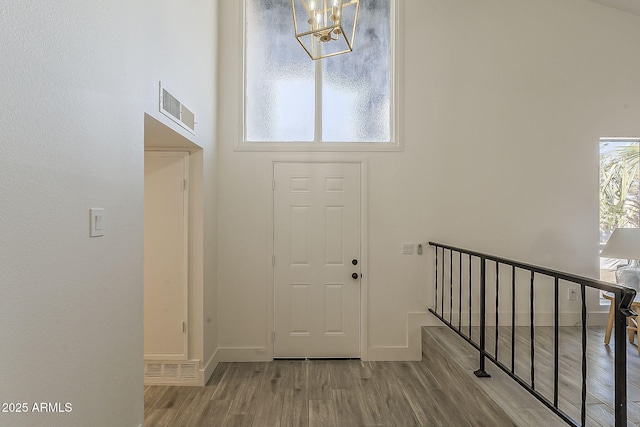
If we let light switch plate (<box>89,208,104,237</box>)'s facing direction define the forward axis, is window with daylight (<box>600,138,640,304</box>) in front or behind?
in front

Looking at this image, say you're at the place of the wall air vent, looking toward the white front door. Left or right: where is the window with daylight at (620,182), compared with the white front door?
right

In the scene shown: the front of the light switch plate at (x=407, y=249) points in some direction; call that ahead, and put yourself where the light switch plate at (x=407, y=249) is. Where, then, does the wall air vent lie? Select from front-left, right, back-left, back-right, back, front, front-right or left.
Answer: front-right

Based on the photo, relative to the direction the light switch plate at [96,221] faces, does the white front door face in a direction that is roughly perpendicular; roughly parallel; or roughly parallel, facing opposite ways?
roughly perpendicular

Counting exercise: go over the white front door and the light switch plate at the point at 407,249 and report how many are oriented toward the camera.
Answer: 2

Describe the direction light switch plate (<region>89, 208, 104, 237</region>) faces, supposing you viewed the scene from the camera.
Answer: facing the viewer and to the right of the viewer

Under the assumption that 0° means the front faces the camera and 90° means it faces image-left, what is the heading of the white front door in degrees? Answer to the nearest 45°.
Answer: approximately 0°

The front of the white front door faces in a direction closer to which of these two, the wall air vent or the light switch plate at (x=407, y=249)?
the wall air vent

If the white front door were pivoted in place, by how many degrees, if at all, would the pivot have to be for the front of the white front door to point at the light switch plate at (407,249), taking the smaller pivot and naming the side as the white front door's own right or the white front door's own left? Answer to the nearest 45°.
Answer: approximately 90° to the white front door's own left

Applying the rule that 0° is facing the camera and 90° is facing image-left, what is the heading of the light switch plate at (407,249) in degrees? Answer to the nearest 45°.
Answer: approximately 0°

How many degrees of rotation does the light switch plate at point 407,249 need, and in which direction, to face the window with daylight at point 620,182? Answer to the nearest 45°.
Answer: approximately 90° to its left

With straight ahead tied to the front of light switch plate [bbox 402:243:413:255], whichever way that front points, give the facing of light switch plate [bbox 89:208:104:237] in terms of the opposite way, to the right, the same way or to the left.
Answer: to the left

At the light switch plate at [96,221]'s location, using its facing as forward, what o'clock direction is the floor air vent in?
The floor air vent is roughly at 8 o'clock from the light switch plate.

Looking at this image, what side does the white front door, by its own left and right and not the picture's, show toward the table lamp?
left
